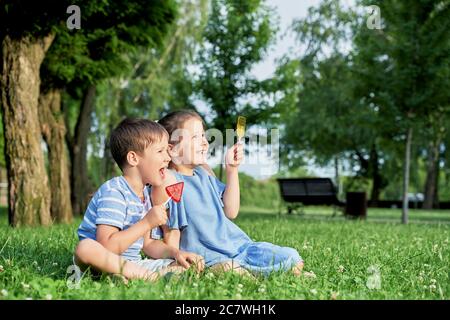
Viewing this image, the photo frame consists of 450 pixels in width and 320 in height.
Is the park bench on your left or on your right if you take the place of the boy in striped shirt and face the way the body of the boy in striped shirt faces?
on your left

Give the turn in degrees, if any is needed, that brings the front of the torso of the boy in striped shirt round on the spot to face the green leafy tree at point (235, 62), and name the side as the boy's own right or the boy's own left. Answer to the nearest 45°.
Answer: approximately 135° to the boy's own left

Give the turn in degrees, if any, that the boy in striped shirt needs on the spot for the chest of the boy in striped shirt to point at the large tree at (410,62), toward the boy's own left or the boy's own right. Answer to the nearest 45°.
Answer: approximately 90° to the boy's own left

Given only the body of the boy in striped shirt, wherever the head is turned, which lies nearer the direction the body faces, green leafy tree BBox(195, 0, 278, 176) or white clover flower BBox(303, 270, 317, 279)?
the white clover flower

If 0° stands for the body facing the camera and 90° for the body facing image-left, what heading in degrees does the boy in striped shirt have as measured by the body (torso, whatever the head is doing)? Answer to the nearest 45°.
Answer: approximately 315°

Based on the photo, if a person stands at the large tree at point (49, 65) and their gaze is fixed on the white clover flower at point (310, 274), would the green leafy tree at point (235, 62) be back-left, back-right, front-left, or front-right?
back-left
